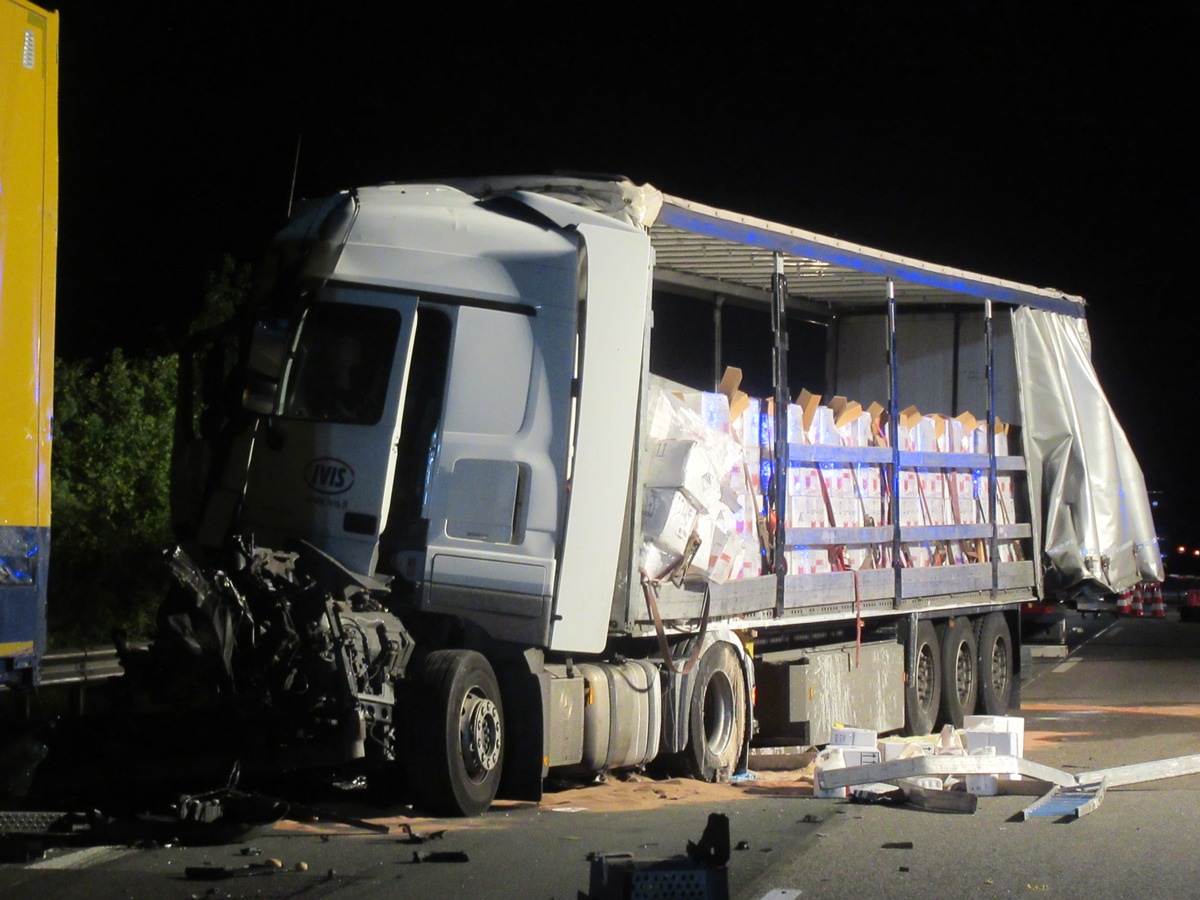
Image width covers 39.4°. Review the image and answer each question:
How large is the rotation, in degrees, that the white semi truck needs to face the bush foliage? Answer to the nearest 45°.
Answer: approximately 90° to its right

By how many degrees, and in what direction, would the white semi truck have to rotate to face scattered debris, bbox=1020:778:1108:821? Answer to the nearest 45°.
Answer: approximately 135° to its left

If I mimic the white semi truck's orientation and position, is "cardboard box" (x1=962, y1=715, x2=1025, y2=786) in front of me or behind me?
behind

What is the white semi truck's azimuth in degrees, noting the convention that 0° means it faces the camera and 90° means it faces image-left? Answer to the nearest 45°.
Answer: approximately 45°

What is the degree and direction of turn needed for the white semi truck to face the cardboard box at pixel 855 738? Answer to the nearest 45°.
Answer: approximately 180°
